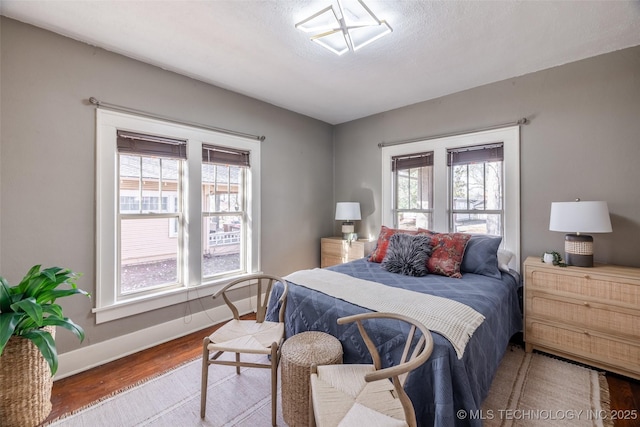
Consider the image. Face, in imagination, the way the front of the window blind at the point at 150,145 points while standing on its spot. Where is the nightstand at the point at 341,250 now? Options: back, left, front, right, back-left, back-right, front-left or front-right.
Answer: front-left

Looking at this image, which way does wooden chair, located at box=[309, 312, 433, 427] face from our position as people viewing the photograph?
facing to the left of the viewer

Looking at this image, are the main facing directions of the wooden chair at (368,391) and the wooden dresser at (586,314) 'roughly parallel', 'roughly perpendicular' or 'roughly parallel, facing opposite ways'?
roughly parallel

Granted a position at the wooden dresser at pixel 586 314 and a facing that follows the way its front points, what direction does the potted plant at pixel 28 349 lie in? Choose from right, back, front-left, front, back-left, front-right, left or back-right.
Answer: front

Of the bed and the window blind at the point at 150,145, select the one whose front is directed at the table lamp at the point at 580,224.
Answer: the window blind

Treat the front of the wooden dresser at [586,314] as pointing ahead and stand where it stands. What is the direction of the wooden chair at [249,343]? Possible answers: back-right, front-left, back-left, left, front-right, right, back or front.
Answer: front

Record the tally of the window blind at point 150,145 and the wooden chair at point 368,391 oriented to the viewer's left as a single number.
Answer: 1

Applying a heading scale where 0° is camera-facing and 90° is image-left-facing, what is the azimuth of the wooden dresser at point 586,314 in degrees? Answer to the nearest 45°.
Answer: approximately 45°

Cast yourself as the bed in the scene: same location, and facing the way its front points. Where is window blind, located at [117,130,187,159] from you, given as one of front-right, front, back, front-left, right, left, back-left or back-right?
front-right

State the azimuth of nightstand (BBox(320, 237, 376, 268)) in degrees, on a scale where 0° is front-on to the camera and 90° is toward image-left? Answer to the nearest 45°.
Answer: approximately 45°

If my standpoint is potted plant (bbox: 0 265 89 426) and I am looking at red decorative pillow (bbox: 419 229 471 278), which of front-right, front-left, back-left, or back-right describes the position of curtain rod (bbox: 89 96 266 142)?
front-left

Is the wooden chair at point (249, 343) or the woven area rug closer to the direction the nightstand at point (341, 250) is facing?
the wooden chair

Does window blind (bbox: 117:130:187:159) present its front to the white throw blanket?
yes

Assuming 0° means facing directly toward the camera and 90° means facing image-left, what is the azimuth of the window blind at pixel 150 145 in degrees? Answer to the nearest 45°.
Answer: approximately 315°

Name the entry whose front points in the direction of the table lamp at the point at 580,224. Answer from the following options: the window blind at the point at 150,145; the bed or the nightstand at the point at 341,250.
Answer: the window blind

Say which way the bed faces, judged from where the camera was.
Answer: facing the viewer and to the left of the viewer
